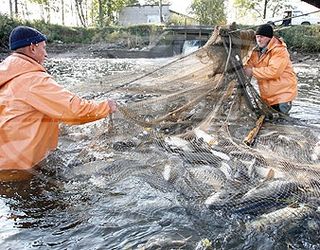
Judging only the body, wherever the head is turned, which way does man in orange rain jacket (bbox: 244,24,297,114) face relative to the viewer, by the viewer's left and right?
facing the viewer and to the left of the viewer

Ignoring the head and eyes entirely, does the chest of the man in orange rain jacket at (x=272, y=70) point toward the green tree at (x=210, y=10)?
no

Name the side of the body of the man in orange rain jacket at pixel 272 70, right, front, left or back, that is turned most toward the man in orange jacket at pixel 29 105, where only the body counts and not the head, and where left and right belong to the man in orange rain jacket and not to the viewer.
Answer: front

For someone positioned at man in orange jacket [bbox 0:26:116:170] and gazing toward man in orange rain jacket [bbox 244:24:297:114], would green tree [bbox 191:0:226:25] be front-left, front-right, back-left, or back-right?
front-left

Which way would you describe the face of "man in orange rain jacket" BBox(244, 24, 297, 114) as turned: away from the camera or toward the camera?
toward the camera

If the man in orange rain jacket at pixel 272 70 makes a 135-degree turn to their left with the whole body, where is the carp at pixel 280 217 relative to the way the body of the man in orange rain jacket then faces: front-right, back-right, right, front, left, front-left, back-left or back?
right
